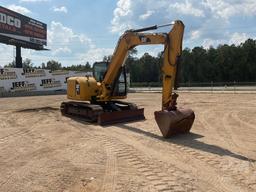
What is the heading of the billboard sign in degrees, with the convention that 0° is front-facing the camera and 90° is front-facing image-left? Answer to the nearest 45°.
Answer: approximately 315°

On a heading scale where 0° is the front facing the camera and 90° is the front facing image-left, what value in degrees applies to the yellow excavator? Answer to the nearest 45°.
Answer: approximately 315°
